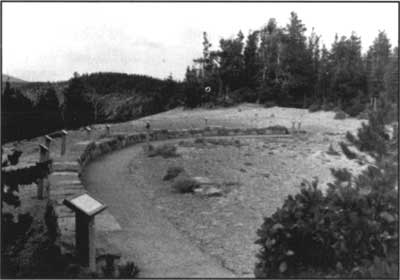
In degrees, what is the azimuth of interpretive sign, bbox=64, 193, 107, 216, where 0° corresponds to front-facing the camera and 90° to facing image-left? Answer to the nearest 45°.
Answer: approximately 315°

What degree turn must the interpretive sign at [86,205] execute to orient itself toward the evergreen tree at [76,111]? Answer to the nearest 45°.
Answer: approximately 135° to its left

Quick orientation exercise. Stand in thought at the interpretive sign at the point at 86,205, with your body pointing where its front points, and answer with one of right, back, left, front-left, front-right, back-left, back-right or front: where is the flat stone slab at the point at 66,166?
back-left

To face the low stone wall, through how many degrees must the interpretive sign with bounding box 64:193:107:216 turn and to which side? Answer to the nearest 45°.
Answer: approximately 135° to its left

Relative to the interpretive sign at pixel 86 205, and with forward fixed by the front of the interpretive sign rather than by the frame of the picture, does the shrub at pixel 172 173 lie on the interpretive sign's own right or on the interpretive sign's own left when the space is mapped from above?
on the interpretive sign's own left

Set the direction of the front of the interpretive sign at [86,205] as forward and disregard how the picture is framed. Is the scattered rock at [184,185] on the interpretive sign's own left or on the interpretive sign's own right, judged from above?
on the interpretive sign's own left

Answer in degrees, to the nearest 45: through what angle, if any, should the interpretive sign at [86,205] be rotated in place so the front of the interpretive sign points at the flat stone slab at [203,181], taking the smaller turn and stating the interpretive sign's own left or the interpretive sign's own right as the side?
approximately 90° to the interpretive sign's own left

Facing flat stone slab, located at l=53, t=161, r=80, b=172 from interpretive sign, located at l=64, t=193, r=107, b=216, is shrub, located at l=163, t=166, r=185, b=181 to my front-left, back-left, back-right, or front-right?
front-right

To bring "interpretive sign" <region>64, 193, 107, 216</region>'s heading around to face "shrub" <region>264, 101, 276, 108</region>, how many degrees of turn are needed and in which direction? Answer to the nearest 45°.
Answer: approximately 90° to its left
